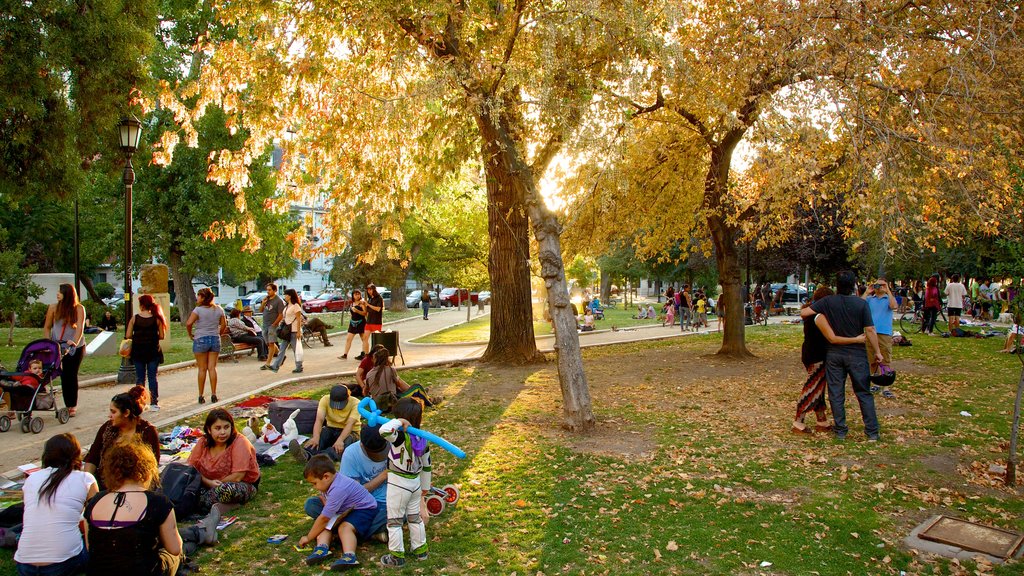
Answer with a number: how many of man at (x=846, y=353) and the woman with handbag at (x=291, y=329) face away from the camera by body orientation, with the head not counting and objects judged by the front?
1

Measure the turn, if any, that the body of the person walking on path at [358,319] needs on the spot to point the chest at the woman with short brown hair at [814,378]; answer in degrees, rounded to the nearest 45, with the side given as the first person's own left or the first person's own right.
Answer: approximately 90° to the first person's own left

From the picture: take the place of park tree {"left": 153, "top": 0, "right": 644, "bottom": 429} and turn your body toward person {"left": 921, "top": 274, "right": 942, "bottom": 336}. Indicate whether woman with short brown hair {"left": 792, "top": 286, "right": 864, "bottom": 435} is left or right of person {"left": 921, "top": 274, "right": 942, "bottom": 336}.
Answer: right

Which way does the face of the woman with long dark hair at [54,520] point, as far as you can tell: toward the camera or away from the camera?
away from the camera

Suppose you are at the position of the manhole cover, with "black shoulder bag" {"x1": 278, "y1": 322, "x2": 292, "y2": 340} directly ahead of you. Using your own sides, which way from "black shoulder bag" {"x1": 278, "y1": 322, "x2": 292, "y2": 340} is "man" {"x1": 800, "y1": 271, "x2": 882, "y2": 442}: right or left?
right

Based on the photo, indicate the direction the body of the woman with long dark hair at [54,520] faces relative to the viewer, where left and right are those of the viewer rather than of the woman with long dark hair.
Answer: facing away from the viewer

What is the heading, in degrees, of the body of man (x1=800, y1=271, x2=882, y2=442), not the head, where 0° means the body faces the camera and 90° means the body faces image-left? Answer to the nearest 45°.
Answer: approximately 180°

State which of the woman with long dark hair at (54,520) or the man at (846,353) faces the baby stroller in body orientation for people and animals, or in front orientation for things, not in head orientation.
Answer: the woman with long dark hair
